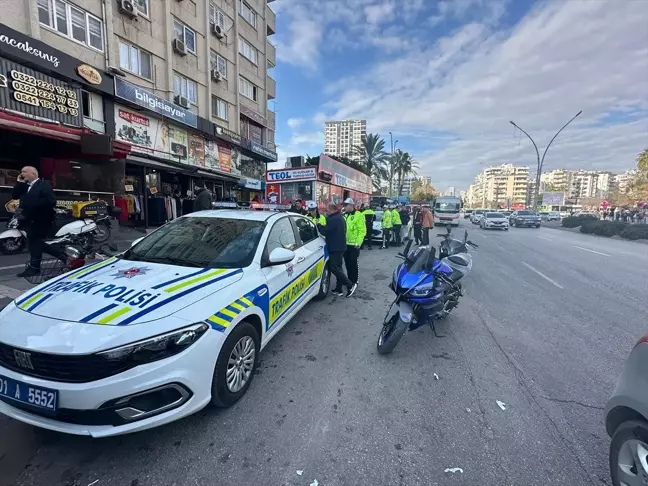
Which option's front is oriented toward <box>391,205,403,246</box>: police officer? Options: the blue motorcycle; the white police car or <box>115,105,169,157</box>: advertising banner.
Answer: the advertising banner

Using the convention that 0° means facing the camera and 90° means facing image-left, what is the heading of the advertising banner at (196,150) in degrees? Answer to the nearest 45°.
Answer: approximately 315°

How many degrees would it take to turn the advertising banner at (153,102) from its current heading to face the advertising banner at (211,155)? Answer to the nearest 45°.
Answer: approximately 90° to its left

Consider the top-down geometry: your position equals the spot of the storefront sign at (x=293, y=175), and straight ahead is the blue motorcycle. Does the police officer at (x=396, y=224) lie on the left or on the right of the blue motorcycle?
left

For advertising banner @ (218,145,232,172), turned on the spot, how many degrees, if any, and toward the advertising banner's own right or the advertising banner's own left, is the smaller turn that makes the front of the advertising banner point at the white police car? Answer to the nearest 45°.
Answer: approximately 45° to the advertising banner's own right

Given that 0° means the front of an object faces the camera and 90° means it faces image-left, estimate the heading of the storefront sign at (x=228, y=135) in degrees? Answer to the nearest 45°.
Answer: approximately 315°

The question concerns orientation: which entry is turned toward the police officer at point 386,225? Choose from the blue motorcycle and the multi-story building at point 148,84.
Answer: the multi-story building

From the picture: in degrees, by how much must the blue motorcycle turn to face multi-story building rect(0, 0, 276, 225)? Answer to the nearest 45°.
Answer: approximately 90° to its right

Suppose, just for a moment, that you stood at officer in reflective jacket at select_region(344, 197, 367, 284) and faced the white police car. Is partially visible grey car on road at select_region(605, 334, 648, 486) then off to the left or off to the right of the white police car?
left
